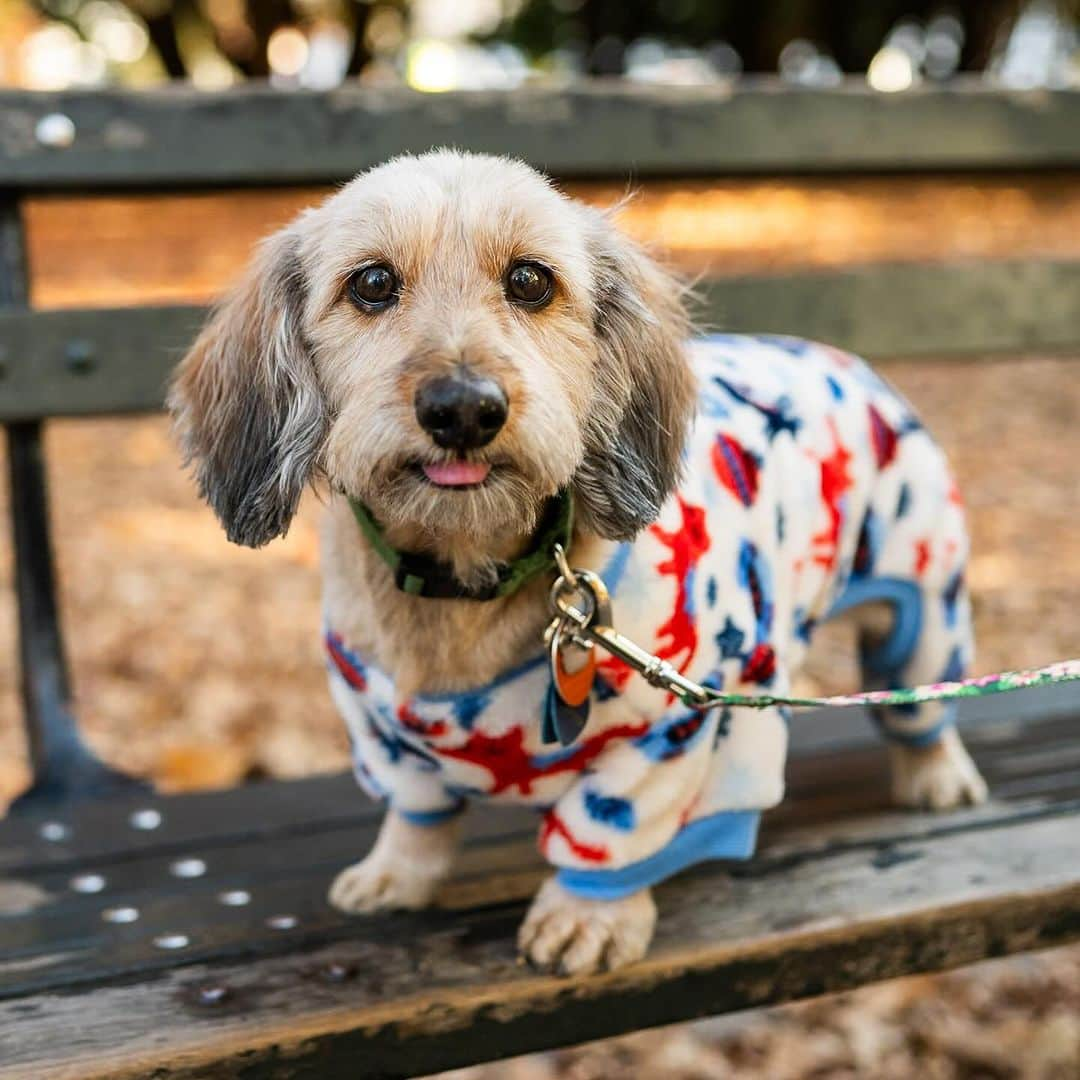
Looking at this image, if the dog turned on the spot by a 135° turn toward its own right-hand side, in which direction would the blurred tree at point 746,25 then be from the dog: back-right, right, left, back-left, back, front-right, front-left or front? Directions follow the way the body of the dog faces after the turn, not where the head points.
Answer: front

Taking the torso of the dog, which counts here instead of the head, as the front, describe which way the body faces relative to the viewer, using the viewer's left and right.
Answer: facing the viewer and to the left of the viewer

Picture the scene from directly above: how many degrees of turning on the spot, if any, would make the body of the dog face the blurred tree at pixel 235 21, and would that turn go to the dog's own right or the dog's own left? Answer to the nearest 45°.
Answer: approximately 135° to the dog's own right
